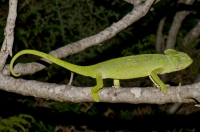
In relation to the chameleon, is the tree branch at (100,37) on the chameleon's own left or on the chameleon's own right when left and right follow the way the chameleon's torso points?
on the chameleon's own left

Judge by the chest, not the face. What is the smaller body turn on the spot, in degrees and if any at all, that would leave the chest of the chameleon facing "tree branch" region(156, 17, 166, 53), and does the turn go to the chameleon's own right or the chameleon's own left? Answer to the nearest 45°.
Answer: approximately 90° to the chameleon's own left

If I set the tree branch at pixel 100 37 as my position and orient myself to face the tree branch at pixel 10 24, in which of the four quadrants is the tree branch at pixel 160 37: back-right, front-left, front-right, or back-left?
back-right

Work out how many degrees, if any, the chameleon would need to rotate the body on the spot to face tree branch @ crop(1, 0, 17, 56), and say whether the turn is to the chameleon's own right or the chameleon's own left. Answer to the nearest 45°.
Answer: approximately 180°

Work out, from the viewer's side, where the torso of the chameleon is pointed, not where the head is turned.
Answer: to the viewer's right
